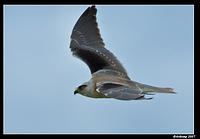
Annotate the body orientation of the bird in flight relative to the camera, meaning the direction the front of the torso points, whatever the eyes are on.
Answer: to the viewer's left
